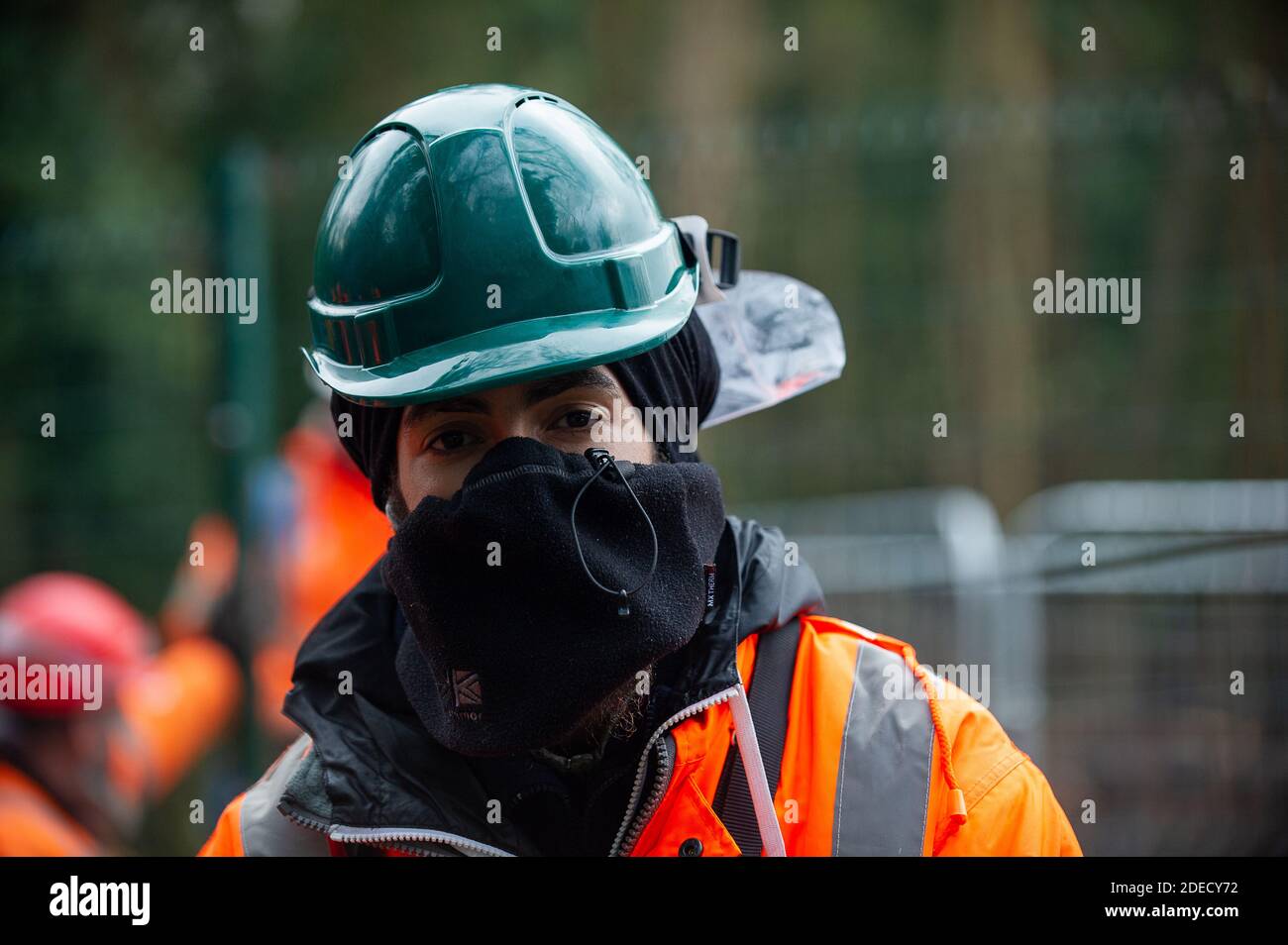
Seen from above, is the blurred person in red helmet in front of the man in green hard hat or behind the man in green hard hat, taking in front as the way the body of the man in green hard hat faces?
behind

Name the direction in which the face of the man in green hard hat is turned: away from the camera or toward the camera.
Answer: toward the camera

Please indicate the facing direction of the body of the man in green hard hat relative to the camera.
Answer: toward the camera
